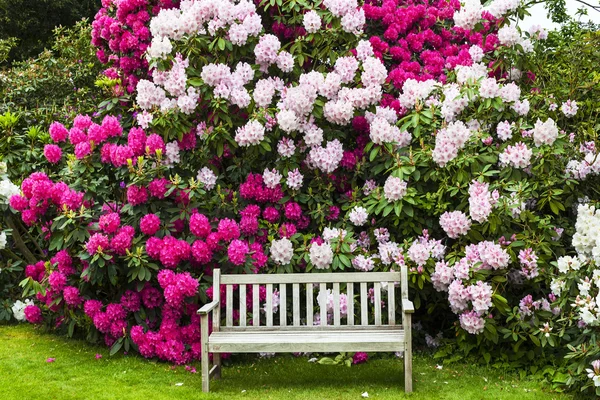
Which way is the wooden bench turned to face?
toward the camera
